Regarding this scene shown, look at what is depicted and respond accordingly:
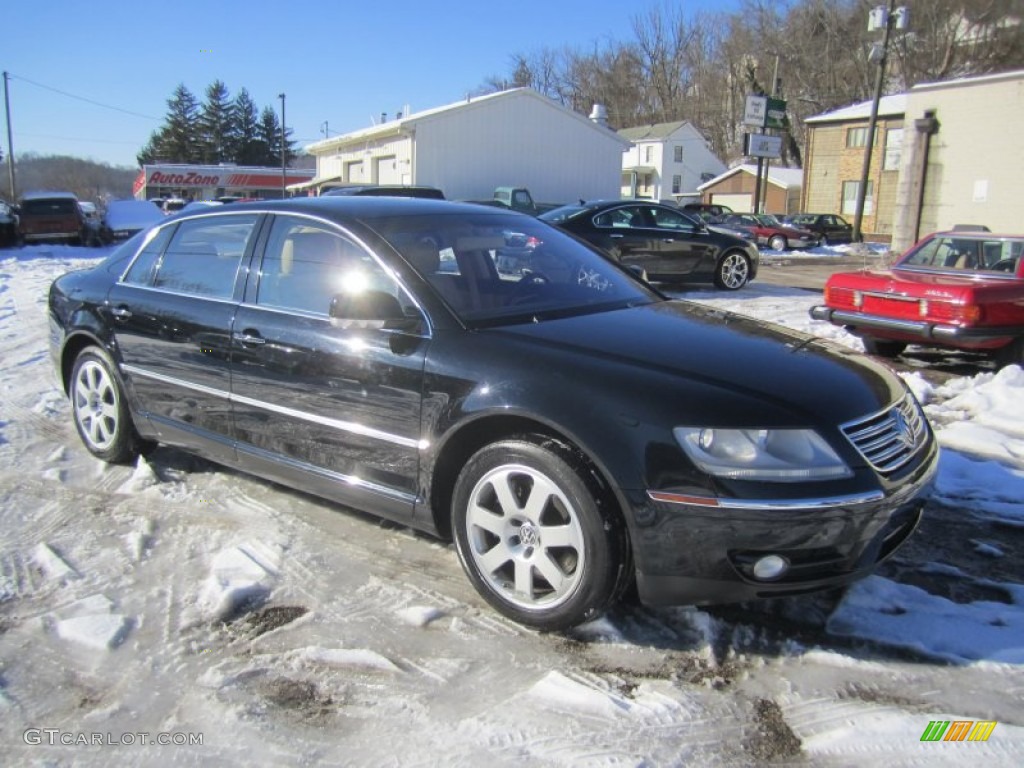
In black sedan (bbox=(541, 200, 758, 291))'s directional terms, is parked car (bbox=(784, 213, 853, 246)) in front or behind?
in front

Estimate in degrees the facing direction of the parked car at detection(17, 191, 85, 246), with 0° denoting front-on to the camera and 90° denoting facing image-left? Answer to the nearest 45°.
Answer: approximately 180°

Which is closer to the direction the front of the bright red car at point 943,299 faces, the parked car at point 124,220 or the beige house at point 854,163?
the beige house

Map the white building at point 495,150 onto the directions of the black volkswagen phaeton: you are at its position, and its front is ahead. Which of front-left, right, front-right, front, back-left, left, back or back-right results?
back-left

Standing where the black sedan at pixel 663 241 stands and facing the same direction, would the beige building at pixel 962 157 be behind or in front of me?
in front

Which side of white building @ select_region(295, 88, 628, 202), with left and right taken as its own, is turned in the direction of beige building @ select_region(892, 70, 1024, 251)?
left

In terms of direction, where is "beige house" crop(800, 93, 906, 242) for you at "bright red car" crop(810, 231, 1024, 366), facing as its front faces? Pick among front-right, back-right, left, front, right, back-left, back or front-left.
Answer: front-left

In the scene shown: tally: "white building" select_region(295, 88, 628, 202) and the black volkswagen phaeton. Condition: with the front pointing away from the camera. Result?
0

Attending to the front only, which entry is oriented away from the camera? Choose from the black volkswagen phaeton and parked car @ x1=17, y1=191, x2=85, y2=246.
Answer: the parked car

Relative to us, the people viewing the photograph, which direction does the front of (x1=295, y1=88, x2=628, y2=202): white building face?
facing the viewer and to the left of the viewer

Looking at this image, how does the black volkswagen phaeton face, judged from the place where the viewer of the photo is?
facing the viewer and to the right of the viewer

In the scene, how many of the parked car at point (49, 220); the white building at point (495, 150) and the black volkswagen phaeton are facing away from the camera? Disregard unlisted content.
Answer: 1

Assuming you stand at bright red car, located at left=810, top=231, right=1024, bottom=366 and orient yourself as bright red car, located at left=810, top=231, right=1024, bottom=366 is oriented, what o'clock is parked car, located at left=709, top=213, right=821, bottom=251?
The parked car is roughly at 10 o'clock from the bright red car.

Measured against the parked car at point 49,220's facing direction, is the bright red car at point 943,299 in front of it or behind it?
behind

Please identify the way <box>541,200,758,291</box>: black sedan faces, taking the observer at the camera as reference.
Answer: facing away from the viewer and to the right of the viewer

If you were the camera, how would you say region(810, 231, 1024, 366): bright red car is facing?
facing away from the viewer and to the right of the viewer
